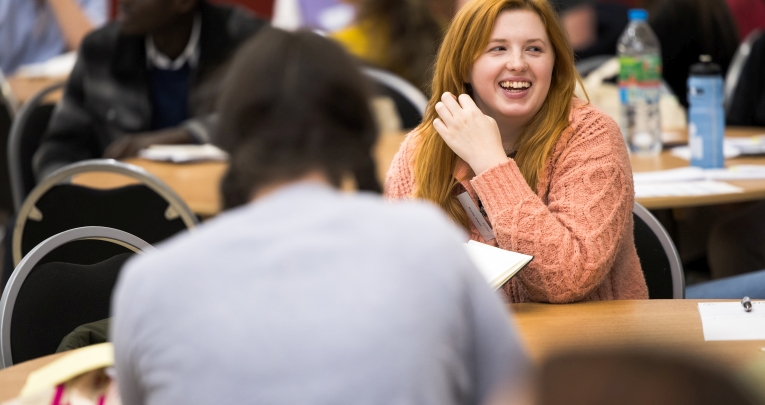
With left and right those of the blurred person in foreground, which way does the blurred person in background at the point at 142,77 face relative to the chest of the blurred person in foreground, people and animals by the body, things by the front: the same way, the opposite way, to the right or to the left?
the opposite way

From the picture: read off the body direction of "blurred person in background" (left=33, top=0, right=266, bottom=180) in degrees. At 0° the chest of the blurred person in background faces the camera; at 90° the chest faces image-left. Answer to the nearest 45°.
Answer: approximately 0°

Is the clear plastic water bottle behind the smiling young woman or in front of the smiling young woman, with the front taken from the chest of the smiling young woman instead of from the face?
behind

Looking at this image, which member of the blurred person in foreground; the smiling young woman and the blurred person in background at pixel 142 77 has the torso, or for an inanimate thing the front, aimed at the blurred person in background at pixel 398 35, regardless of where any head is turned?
the blurred person in foreground

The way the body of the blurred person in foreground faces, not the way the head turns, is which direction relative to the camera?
away from the camera

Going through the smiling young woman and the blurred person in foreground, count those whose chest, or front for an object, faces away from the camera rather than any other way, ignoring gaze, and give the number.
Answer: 1

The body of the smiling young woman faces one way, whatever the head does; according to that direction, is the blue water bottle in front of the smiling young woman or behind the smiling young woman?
behind

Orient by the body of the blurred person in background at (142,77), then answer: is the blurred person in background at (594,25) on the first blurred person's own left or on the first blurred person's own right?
on the first blurred person's own left

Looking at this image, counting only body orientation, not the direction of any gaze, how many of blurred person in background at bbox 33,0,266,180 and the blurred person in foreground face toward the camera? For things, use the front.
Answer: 1

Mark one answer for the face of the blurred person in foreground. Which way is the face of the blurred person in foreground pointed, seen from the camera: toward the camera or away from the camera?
away from the camera
